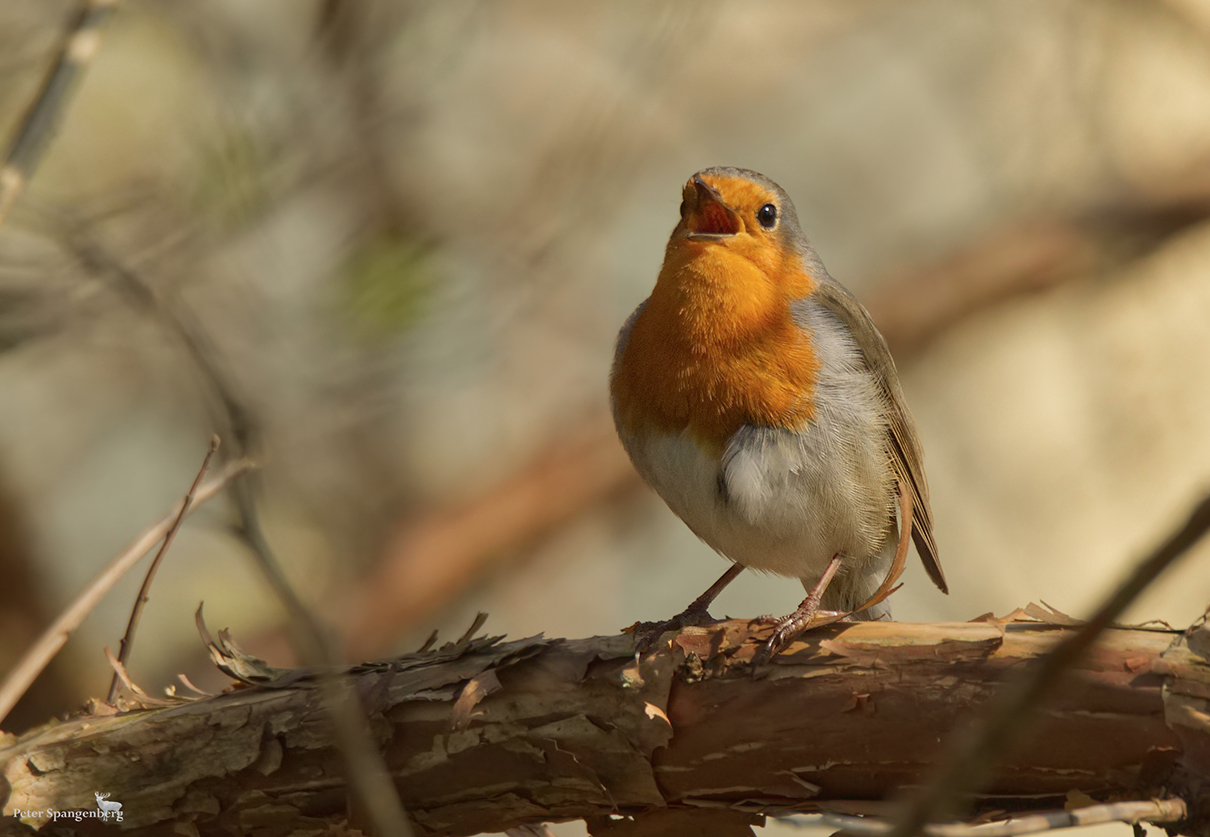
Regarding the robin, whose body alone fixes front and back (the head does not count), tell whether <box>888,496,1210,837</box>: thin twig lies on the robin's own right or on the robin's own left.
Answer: on the robin's own left

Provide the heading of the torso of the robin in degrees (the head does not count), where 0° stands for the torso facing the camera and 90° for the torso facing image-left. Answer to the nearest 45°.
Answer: approximately 45°
